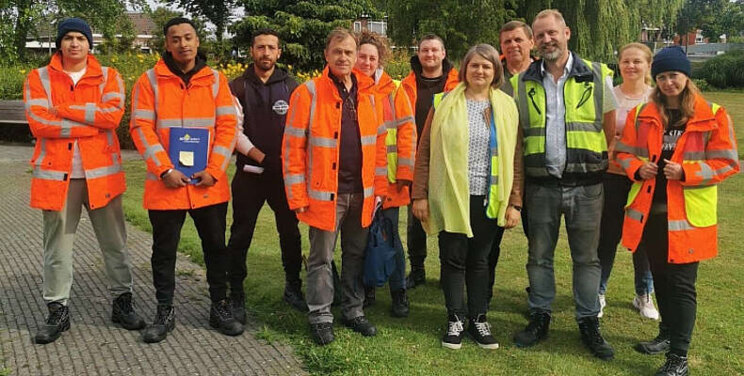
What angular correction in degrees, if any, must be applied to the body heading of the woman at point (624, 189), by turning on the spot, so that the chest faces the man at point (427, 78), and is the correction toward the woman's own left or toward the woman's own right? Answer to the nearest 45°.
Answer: approximately 90° to the woman's own right

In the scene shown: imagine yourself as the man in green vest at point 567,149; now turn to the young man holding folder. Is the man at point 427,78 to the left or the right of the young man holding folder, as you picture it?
right

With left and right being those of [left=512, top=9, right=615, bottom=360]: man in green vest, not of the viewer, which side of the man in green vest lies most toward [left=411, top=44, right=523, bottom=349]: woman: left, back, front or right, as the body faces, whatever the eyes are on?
right

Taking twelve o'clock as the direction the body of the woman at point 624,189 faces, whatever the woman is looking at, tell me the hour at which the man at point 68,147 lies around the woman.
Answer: The man is roughly at 2 o'clock from the woman.

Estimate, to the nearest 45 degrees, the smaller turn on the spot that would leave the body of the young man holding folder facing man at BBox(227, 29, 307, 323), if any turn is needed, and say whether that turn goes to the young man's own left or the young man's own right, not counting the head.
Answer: approximately 135° to the young man's own left

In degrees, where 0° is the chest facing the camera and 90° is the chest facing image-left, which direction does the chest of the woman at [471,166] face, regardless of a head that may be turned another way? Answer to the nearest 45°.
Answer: approximately 0°

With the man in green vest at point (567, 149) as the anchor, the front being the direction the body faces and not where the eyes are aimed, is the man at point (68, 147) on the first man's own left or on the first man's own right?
on the first man's own right
